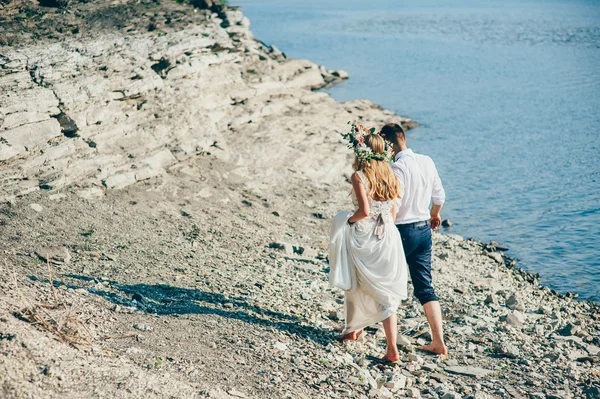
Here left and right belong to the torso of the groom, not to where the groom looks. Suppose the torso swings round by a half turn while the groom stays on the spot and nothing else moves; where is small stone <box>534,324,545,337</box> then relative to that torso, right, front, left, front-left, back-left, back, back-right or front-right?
left

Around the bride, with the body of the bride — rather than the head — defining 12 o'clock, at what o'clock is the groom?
The groom is roughly at 3 o'clock from the bride.

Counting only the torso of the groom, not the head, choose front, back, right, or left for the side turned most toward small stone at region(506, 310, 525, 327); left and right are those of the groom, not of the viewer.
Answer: right

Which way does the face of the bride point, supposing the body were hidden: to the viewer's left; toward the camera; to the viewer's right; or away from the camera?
away from the camera

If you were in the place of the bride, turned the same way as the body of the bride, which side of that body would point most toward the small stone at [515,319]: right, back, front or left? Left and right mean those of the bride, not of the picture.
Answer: right

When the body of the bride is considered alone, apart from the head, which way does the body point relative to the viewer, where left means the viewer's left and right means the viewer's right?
facing away from the viewer and to the left of the viewer

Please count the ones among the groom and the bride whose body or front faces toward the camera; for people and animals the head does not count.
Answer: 0

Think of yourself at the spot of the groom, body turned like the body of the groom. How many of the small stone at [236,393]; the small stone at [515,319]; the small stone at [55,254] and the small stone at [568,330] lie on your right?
2

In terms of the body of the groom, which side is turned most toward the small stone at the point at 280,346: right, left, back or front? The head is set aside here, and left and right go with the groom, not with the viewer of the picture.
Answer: left

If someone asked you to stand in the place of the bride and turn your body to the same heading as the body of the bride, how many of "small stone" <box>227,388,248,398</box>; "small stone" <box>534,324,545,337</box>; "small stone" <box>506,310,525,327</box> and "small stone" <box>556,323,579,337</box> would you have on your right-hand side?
3

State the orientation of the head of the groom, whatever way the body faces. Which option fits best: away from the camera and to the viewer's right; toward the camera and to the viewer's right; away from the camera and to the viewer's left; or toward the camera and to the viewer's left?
away from the camera and to the viewer's left
